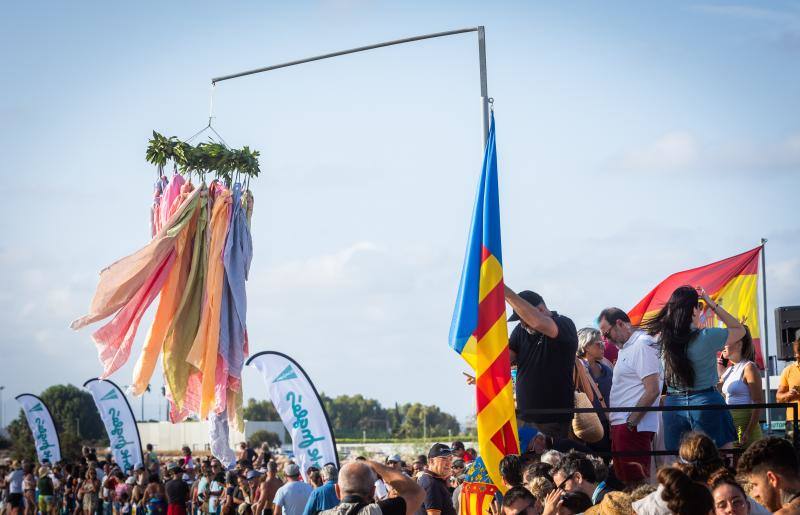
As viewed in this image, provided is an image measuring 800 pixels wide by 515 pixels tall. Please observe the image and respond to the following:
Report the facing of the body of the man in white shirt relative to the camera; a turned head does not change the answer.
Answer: to the viewer's left

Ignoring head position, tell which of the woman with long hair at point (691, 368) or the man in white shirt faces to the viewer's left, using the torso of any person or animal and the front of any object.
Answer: the man in white shirt

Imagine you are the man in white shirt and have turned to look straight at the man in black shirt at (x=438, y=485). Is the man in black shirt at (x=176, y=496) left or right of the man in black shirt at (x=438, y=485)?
right

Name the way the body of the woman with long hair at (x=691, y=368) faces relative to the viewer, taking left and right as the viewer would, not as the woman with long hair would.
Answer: facing away from the viewer and to the right of the viewer

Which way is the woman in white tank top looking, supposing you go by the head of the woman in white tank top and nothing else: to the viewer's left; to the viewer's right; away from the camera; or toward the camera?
to the viewer's left

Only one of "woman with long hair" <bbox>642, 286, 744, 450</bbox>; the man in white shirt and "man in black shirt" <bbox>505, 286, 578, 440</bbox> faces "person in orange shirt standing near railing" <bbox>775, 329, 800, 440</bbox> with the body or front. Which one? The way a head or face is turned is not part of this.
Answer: the woman with long hair

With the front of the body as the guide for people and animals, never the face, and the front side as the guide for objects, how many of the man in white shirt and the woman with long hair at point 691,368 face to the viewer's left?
1

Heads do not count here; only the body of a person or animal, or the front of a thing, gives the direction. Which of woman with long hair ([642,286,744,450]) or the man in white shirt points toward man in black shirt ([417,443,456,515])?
the man in white shirt

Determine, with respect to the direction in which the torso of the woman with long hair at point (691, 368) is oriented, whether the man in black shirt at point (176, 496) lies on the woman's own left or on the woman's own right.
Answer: on the woman's own left
